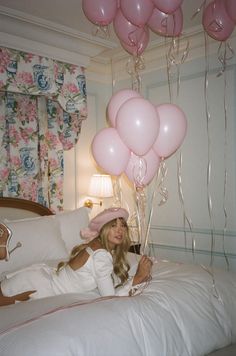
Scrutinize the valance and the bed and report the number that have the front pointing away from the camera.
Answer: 0

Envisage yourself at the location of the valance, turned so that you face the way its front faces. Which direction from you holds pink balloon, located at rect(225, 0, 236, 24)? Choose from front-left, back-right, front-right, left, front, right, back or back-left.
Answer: front

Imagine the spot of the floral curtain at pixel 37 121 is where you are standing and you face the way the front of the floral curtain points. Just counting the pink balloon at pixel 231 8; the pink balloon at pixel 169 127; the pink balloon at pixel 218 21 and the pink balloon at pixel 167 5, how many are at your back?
0

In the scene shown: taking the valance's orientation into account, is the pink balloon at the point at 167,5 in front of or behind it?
in front

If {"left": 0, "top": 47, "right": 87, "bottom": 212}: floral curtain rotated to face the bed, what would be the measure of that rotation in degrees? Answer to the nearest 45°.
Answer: approximately 45° to its right

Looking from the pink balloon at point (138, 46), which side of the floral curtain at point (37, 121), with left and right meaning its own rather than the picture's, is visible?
front

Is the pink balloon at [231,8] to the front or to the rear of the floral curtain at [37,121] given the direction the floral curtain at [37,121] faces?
to the front

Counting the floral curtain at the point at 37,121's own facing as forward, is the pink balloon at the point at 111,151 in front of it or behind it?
in front

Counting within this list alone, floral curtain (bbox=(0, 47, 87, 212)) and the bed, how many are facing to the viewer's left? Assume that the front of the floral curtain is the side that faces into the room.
0

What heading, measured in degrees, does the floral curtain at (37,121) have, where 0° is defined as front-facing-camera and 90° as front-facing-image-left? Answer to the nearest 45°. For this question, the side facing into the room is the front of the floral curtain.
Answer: approximately 315°

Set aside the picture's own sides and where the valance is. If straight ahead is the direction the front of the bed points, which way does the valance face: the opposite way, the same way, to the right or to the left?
the same way

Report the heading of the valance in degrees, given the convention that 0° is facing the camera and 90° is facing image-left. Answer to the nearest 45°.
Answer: approximately 315°

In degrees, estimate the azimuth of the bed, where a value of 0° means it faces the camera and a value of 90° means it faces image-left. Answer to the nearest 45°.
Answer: approximately 315°

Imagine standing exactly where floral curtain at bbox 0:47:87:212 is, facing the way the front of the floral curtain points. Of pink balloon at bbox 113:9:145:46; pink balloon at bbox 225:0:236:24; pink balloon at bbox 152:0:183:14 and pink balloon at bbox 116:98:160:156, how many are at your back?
0

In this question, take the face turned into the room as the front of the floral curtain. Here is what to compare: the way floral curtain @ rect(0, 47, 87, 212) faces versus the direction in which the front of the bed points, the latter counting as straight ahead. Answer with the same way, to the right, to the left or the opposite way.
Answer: the same way
